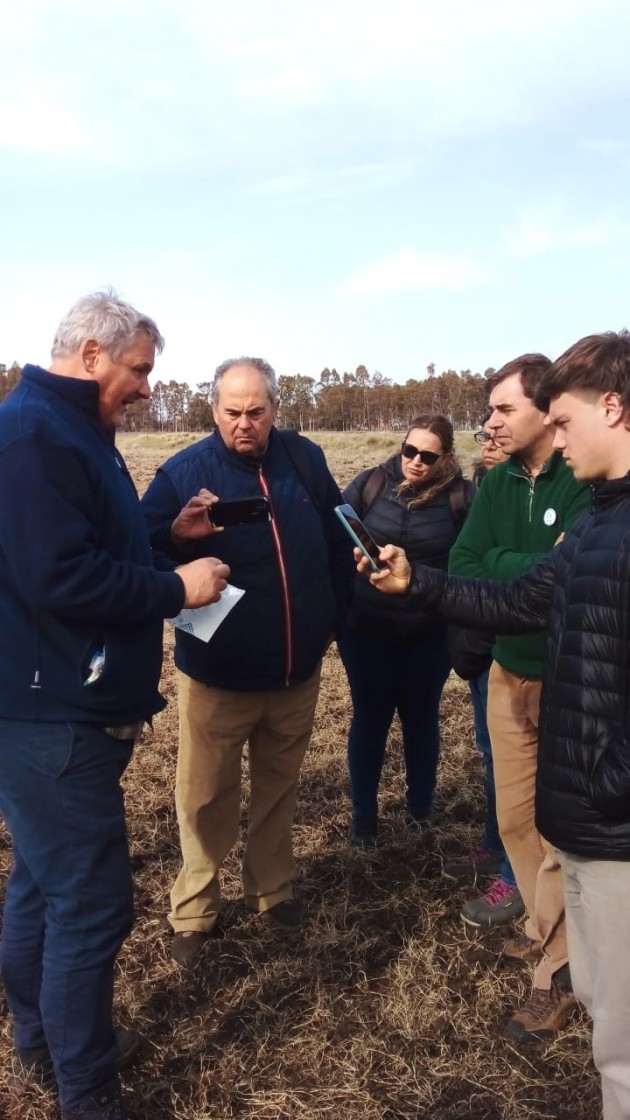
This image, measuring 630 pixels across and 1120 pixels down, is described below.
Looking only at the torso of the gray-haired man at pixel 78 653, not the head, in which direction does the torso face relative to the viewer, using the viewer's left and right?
facing to the right of the viewer

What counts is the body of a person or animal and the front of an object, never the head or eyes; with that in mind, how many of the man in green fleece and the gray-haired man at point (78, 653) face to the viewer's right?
1

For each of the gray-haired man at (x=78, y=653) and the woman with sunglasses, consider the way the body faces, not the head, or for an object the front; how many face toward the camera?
1

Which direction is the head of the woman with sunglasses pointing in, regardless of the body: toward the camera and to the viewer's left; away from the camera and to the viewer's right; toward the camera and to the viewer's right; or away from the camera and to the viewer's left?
toward the camera and to the viewer's left

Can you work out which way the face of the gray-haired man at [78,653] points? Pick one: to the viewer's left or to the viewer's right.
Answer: to the viewer's right

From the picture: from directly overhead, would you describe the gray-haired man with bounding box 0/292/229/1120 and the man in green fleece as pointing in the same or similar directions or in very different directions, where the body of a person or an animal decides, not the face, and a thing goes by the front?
very different directions

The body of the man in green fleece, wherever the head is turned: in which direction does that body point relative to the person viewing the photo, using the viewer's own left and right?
facing the viewer and to the left of the viewer

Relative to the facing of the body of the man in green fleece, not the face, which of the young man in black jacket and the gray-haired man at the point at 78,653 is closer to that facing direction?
the gray-haired man

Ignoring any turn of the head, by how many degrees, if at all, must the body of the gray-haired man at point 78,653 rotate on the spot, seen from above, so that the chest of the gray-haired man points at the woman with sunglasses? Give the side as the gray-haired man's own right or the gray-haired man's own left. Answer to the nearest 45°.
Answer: approximately 45° to the gray-haired man's own left

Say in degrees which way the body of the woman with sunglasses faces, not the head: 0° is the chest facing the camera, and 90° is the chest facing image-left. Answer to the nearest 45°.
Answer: approximately 0°

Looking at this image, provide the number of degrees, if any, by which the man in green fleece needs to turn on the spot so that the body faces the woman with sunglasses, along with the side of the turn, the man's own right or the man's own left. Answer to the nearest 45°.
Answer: approximately 90° to the man's own right

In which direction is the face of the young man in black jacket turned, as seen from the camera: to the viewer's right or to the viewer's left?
to the viewer's left

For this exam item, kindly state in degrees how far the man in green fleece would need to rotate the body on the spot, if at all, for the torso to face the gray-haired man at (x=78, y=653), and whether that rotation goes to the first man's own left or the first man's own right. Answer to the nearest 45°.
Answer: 0° — they already face them

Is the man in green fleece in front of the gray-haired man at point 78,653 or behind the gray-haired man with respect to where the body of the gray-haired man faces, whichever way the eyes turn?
in front
